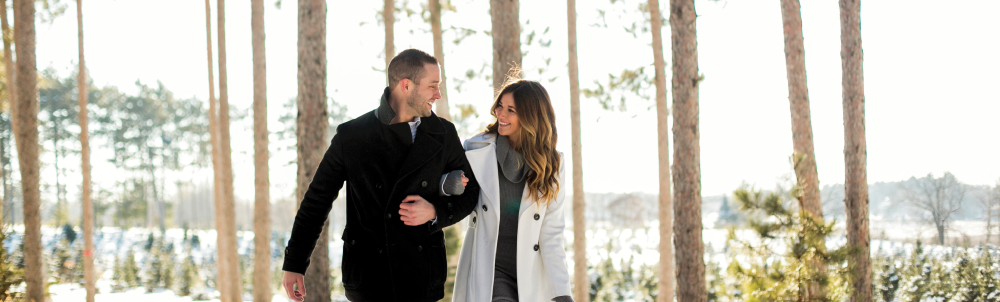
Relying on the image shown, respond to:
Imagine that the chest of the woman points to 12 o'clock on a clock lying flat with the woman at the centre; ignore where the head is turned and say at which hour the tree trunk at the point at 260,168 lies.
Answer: The tree trunk is roughly at 5 o'clock from the woman.

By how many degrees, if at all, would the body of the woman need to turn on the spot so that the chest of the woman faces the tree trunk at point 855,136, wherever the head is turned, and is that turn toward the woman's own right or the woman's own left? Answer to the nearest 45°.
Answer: approximately 135° to the woman's own left

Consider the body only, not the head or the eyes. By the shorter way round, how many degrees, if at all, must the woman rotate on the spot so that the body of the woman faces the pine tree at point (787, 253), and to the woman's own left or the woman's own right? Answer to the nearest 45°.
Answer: approximately 135° to the woman's own left

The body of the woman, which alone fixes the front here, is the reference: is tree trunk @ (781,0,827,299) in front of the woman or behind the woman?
behind

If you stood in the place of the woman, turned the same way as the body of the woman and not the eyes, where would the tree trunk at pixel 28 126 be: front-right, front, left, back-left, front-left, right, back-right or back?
back-right

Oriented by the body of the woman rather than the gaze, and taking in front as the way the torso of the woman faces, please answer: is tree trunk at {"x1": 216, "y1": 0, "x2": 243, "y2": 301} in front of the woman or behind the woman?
behind

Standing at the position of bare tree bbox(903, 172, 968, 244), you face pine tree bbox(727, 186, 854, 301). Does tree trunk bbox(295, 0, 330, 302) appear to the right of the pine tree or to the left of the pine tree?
right

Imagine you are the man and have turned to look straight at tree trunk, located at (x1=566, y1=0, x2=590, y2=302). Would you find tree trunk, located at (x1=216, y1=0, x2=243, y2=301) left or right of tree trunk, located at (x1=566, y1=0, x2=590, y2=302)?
left

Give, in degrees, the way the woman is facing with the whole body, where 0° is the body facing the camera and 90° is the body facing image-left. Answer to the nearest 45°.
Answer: approximately 0°

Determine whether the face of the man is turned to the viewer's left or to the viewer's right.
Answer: to the viewer's right

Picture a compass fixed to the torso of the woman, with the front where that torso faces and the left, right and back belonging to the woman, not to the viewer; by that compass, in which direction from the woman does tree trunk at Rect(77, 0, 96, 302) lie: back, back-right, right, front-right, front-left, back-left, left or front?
back-right

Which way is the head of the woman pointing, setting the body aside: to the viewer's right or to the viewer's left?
to the viewer's left

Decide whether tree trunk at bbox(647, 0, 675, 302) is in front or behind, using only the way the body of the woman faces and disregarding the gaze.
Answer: behind
